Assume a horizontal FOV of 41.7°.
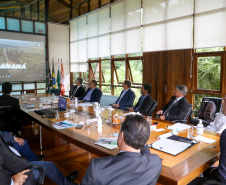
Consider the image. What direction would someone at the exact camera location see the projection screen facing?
facing the viewer and to the right of the viewer

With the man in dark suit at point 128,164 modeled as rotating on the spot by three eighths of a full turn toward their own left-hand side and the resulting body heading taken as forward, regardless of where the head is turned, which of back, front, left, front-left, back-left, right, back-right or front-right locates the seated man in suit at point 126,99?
back

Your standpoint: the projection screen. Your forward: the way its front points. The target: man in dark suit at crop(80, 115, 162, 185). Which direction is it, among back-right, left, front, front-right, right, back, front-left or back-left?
front-right

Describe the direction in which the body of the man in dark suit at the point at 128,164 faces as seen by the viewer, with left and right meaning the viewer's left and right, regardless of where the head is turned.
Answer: facing away from the viewer and to the left of the viewer

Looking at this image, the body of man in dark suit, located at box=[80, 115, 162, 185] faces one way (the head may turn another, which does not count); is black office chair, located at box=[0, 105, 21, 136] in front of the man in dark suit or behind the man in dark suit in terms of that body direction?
in front

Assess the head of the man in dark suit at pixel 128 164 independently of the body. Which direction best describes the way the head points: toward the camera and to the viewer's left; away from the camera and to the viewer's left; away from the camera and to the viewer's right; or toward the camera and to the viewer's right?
away from the camera and to the viewer's left

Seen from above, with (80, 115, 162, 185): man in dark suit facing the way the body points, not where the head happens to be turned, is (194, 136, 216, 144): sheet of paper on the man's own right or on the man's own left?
on the man's own right
